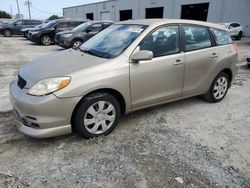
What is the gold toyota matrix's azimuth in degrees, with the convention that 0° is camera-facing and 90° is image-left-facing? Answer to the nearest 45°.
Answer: approximately 45°

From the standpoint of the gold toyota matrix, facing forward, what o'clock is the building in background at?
The building in background is roughly at 5 o'clock from the gold toyota matrix.
